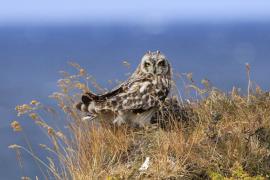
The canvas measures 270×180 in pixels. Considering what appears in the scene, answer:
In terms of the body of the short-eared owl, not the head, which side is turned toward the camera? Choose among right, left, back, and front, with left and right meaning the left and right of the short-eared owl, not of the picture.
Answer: right
